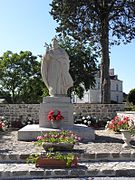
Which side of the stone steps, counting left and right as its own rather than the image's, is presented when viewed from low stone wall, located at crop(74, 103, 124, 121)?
back

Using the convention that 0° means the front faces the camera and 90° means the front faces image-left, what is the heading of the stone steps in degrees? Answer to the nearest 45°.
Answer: approximately 0°

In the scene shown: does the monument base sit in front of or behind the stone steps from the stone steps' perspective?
behind

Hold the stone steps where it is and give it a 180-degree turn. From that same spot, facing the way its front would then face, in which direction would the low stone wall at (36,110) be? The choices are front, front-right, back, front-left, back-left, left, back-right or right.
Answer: front

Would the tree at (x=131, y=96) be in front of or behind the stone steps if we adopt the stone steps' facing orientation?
behind

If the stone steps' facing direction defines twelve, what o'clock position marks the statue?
The statue is roughly at 6 o'clock from the stone steps.

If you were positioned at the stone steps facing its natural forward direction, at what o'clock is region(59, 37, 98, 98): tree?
The tree is roughly at 6 o'clock from the stone steps.
